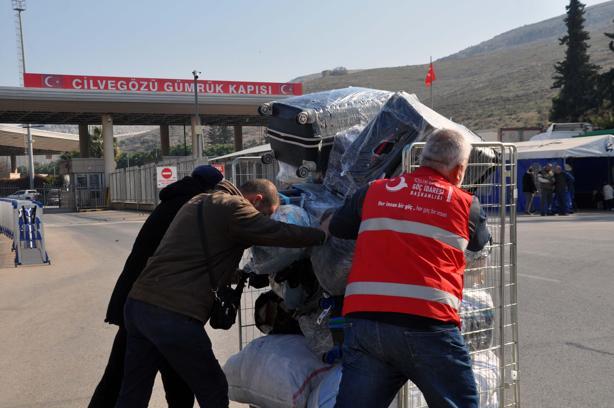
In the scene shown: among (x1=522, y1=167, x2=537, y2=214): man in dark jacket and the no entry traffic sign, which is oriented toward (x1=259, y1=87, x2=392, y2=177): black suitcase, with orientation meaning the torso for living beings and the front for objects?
the no entry traffic sign

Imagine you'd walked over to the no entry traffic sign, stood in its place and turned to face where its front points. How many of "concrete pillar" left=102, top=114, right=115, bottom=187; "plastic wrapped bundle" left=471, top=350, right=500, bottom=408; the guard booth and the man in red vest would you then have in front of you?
2

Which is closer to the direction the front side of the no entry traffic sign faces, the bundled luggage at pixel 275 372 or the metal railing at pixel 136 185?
the bundled luggage

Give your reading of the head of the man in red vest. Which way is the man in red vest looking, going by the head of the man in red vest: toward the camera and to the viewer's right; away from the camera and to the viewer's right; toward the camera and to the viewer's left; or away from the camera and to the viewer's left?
away from the camera and to the viewer's right

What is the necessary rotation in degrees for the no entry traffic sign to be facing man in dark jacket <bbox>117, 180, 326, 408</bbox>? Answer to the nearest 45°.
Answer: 0° — it already faces them

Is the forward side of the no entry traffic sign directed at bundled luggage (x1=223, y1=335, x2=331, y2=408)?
yes
